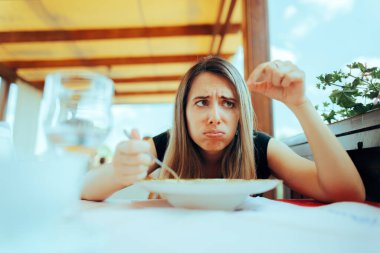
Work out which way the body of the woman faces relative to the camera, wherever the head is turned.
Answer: toward the camera

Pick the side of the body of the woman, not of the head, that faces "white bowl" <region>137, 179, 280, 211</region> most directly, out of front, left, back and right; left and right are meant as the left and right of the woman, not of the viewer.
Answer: front

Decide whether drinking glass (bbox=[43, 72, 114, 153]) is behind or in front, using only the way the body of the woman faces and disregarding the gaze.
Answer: in front
